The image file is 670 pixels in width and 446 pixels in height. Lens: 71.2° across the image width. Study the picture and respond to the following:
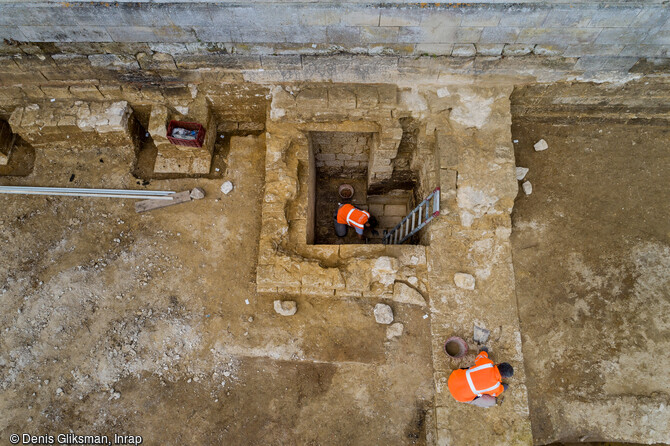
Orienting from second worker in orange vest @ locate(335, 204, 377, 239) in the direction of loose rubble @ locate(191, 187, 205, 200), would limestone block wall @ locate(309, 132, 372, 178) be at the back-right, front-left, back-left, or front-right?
front-right

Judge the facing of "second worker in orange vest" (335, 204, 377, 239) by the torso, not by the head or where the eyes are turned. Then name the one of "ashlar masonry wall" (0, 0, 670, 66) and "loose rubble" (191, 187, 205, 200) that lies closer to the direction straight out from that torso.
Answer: the ashlar masonry wall

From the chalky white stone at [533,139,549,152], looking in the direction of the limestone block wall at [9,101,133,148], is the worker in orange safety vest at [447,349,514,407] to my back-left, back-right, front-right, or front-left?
front-left

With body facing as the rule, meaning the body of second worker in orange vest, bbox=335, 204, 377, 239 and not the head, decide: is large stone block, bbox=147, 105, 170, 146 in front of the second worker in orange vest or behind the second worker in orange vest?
behind

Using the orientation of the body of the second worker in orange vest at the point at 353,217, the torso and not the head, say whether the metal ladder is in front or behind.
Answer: in front

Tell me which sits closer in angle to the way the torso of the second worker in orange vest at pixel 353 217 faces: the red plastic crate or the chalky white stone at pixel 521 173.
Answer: the chalky white stone

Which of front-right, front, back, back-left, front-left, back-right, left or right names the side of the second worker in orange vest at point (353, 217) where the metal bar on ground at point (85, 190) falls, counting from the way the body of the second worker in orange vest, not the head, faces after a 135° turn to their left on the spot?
front-left

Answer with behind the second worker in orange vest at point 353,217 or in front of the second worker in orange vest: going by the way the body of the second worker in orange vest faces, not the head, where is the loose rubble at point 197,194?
behind

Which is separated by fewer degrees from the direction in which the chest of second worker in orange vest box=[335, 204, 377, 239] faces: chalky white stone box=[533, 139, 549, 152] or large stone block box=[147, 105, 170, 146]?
the chalky white stone

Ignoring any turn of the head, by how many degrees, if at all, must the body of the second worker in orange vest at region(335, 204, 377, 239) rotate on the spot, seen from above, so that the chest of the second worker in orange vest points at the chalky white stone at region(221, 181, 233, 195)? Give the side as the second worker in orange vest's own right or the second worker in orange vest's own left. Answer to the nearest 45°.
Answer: approximately 180°

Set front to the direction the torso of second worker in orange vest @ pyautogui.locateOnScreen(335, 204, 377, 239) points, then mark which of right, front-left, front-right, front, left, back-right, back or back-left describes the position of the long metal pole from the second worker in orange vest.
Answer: back

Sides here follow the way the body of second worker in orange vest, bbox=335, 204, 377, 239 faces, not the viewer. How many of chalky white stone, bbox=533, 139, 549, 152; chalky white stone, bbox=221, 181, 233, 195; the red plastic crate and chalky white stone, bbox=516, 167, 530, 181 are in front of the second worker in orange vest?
2

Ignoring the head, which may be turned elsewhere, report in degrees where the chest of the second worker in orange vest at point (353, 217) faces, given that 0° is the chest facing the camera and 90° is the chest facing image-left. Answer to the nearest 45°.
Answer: approximately 270°
